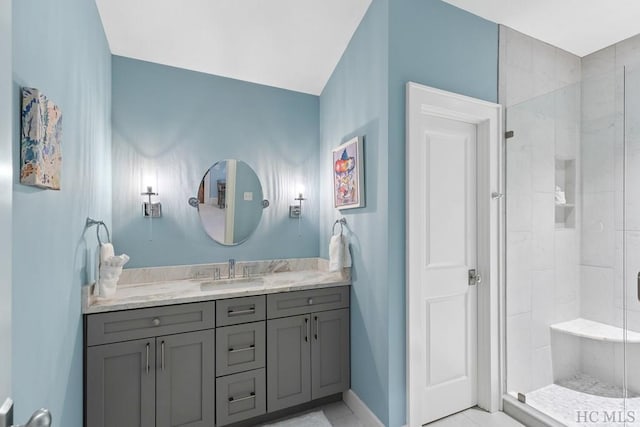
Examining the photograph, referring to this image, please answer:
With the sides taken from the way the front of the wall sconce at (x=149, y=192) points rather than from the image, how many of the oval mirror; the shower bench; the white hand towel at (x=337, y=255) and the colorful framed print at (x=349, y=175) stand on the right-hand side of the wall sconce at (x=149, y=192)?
0

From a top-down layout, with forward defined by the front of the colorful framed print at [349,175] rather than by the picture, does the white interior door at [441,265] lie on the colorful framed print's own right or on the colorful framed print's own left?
on the colorful framed print's own left

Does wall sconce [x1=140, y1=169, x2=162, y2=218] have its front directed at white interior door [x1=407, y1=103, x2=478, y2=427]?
no

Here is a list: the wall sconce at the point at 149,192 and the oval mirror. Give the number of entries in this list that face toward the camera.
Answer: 2

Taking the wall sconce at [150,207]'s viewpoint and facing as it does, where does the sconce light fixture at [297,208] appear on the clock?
The sconce light fixture is roughly at 9 o'clock from the wall sconce.

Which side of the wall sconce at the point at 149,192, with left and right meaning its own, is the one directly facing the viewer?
front

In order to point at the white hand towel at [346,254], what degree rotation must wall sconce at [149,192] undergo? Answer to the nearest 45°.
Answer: approximately 45° to its left

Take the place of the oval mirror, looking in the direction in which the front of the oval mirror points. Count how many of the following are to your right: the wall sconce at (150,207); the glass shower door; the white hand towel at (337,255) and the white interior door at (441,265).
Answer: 1

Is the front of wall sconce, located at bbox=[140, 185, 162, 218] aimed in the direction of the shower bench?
no

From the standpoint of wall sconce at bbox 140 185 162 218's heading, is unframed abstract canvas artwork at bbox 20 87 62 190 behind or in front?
in front

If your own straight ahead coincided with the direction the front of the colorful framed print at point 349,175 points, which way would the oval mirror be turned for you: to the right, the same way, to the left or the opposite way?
to the left

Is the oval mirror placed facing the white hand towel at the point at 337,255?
no

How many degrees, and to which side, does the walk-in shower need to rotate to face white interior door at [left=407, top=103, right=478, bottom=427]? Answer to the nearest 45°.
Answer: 0° — it already faces it

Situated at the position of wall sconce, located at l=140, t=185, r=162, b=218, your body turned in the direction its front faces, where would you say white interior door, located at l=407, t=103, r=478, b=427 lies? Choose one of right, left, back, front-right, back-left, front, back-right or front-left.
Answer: front-left

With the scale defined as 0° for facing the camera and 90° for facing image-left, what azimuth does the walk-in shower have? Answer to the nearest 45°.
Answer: approximately 45°

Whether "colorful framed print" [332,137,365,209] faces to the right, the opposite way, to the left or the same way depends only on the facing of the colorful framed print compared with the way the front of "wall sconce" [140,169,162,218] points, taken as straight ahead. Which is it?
to the right

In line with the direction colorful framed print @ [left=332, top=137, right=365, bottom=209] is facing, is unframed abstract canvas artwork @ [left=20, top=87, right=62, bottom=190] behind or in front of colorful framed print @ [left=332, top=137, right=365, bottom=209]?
in front
